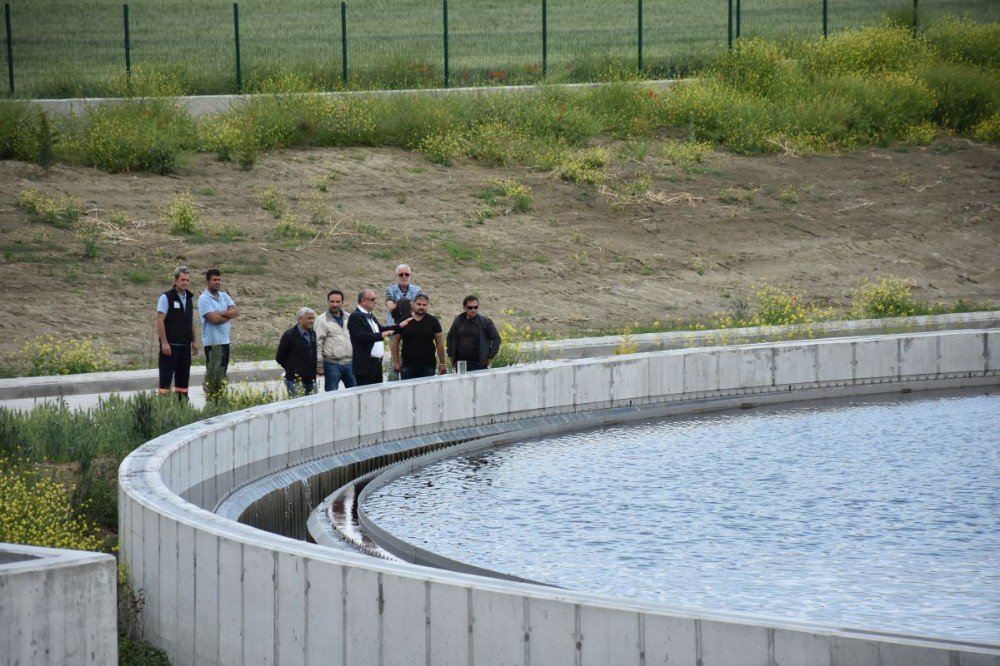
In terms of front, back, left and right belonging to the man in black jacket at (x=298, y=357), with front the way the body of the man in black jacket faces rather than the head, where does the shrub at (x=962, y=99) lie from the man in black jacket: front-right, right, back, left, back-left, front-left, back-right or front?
left

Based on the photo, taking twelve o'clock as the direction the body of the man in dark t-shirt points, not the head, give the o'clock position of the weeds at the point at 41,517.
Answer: The weeds is roughly at 1 o'clock from the man in dark t-shirt.

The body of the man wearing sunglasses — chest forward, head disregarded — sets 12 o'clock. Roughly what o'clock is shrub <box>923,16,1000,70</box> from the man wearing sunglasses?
The shrub is roughly at 7 o'clock from the man wearing sunglasses.

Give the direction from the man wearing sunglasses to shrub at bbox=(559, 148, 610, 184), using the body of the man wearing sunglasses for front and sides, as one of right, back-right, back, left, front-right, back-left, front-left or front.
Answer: back

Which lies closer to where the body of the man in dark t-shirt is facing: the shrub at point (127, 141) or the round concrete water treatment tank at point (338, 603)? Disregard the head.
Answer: the round concrete water treatment tank

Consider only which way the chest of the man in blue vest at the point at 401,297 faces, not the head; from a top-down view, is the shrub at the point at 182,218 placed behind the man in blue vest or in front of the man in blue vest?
behind

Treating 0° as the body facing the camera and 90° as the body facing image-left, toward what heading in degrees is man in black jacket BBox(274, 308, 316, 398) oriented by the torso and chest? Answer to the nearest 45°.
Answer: approximately 315°

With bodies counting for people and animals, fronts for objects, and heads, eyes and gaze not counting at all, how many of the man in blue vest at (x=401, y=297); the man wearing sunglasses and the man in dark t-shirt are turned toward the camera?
3

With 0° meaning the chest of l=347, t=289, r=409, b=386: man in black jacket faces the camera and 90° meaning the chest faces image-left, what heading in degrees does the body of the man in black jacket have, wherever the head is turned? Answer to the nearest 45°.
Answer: approximately 315°

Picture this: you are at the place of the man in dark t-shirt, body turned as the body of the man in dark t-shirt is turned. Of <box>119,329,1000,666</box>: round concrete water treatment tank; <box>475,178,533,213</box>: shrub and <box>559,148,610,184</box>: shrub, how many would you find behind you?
2

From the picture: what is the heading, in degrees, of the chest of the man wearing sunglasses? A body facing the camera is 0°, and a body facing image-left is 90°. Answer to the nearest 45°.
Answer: approximately 0°

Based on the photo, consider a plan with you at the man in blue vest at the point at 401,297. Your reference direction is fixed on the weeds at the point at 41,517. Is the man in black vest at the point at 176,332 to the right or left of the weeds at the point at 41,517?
right

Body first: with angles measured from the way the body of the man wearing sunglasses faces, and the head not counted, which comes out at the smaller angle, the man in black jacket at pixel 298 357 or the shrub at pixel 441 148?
the man in black jacket

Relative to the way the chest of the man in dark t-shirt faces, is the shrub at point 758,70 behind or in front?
behind
